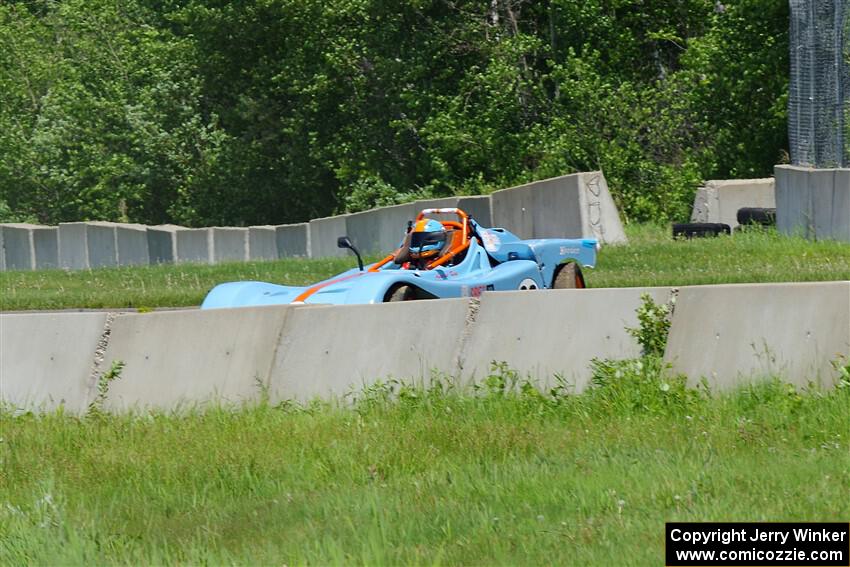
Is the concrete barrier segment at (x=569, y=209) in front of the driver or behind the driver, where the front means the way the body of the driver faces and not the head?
behind

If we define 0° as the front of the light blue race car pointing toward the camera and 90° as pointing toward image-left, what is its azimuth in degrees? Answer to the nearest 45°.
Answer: approximately 45°

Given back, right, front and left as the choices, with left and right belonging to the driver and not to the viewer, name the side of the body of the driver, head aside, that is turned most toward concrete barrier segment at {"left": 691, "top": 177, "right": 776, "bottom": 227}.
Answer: back

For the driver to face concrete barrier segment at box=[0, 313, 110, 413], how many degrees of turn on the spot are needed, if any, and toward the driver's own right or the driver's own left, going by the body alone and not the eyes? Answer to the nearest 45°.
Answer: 0° — they already face it

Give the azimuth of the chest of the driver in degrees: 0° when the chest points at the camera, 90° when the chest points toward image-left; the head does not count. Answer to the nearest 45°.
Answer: approximately 45°

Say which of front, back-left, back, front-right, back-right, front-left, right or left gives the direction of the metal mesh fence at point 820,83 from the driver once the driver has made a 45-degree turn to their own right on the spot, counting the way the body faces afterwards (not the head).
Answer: back-right

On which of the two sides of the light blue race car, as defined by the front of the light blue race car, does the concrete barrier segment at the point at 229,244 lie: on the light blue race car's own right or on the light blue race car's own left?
on the light blue race car's own right

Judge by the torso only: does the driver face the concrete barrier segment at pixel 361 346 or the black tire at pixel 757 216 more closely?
the concrete barrier segment
